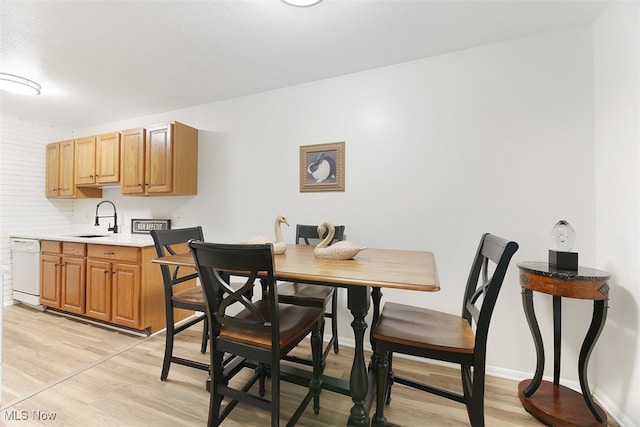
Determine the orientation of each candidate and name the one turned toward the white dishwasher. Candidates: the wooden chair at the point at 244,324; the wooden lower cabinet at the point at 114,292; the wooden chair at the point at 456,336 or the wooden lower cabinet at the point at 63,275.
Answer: the wooden chair at the point at 456,336

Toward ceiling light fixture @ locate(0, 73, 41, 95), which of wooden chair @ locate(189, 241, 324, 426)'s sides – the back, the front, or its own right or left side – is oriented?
left

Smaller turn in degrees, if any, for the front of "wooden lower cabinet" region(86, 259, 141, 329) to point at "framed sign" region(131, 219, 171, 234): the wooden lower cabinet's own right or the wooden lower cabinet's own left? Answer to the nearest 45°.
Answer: approximately 180°

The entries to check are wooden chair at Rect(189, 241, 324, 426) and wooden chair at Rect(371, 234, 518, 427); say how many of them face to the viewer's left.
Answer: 1

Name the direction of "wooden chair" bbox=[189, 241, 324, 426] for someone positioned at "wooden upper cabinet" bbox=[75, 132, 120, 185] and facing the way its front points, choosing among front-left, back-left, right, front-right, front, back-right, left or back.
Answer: front-left

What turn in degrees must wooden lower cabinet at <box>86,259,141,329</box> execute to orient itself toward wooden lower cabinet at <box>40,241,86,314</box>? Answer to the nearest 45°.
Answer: approximately 90° to its right

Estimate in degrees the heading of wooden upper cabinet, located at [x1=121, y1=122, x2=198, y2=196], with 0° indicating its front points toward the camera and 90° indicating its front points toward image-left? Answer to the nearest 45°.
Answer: approximately 45°

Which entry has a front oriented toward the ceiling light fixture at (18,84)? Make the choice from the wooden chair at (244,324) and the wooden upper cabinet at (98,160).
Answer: the wooden upper cabinet

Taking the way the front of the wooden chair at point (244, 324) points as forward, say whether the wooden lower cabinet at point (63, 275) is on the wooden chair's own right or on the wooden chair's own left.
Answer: on the wooden chair's own left

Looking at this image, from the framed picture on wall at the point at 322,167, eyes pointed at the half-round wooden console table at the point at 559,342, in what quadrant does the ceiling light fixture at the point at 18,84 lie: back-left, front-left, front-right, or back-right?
back-right

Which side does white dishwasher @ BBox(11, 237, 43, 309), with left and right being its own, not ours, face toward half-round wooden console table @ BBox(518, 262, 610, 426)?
left
